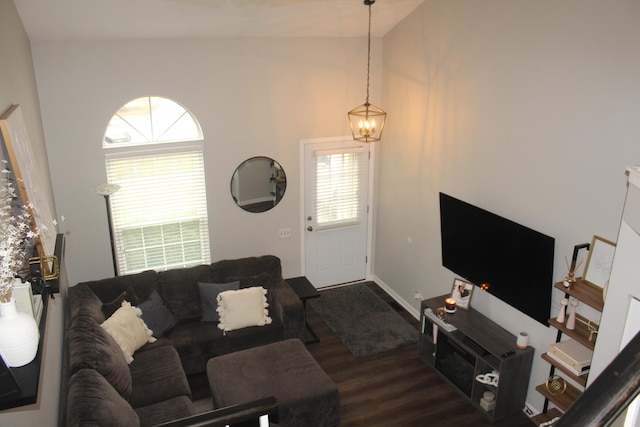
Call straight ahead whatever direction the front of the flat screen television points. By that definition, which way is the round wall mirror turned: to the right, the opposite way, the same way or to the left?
to the left

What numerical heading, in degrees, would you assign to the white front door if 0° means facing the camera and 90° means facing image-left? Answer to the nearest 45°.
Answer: approximately 0°

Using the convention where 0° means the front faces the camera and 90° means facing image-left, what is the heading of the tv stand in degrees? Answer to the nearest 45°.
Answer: approximately 45°

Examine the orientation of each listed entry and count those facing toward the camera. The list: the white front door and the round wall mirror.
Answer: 2

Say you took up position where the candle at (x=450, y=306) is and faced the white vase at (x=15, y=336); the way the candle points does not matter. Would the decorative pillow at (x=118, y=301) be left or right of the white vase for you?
right

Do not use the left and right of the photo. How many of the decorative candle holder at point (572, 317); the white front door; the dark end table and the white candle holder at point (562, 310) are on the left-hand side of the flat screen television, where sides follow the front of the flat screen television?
2

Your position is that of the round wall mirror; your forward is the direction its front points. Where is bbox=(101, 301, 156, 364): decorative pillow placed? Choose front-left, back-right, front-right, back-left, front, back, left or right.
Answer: front-right

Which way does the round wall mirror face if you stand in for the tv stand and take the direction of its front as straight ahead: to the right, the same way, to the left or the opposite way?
to the left
